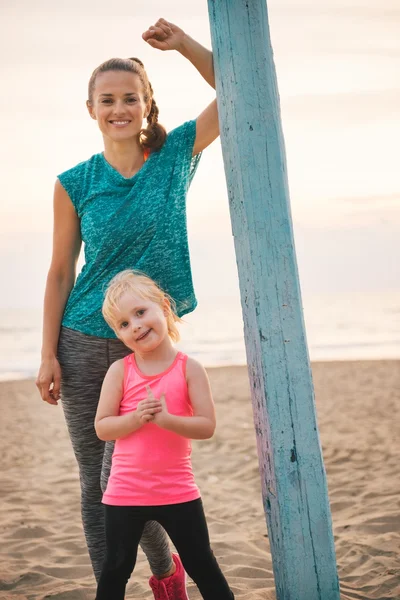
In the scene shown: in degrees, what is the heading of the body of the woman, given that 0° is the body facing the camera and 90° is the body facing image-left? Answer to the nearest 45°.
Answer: approximately 0°

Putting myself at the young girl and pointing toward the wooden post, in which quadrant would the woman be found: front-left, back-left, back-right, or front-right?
back-left

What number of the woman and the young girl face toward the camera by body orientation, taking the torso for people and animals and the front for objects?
2

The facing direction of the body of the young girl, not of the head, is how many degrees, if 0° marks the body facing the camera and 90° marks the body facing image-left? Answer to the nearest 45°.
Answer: approximately 0°
